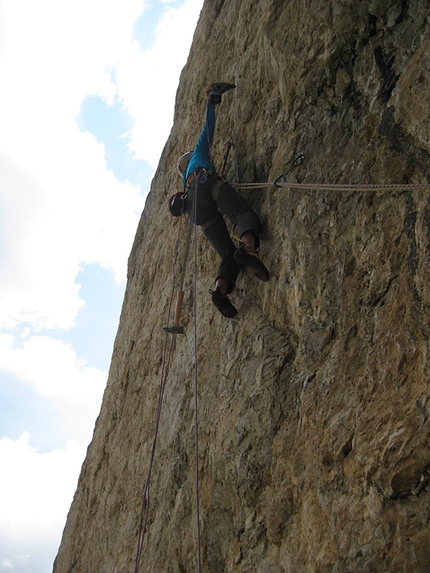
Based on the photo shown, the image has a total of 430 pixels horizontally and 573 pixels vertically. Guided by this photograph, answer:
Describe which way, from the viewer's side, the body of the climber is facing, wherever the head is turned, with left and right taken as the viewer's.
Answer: facing away from the viewer and to the right of the viewer
